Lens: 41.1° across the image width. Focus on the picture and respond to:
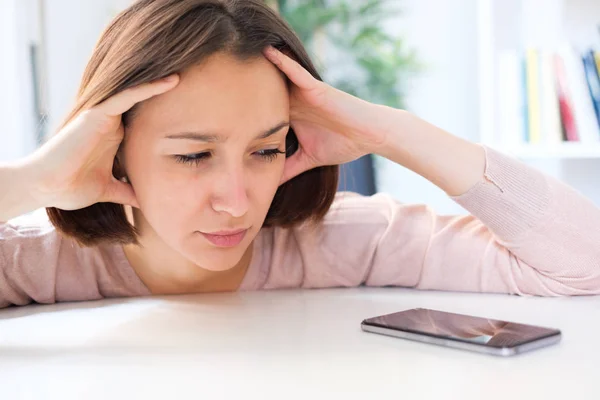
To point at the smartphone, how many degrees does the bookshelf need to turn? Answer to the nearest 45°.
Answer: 0° — it already faces it

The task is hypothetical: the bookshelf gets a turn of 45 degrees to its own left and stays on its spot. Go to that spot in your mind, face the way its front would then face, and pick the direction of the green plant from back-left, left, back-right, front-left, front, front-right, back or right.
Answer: back

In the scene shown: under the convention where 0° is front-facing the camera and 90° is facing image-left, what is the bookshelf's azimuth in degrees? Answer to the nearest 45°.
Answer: approximately 0°
